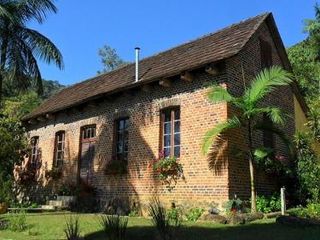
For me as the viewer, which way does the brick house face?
facing the viewer and to the left of the viewer

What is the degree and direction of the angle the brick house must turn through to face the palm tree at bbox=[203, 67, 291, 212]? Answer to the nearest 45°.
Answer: approximately 90° to its left

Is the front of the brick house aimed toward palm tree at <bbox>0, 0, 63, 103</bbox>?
no

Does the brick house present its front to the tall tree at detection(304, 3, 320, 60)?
no

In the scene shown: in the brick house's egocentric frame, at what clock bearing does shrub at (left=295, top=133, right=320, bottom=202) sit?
The shrub is roughly at 8 o'clock from the brick house.
